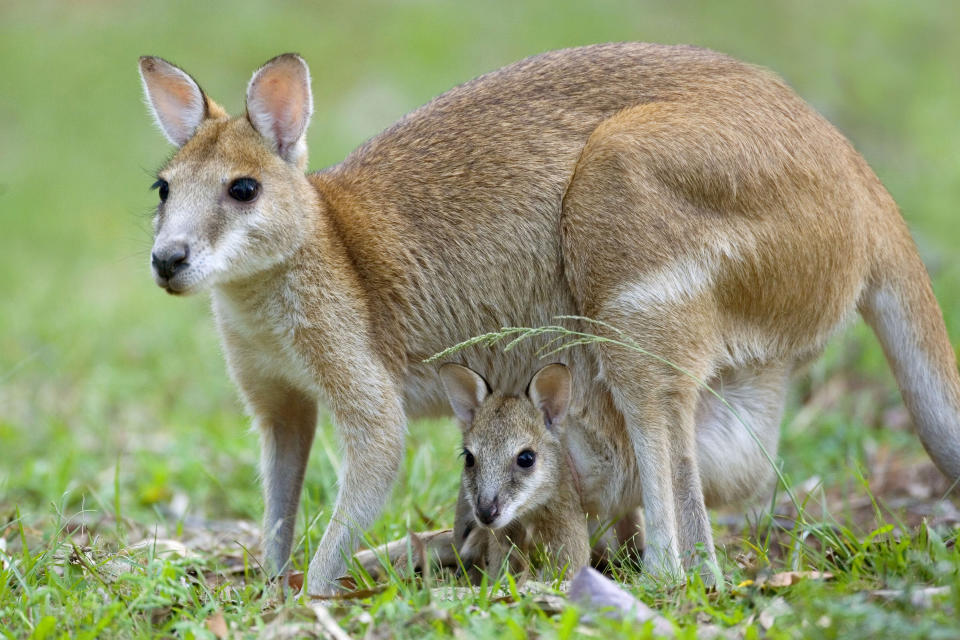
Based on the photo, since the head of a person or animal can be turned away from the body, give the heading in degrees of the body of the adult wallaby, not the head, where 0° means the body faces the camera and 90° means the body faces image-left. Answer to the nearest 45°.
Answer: approximately 90°

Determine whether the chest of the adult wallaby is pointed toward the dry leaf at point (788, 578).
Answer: no
